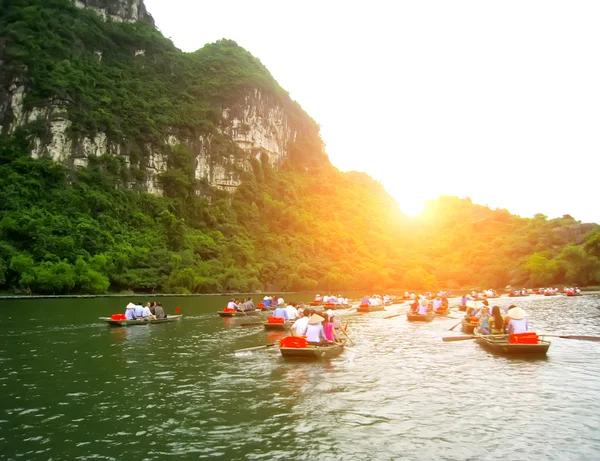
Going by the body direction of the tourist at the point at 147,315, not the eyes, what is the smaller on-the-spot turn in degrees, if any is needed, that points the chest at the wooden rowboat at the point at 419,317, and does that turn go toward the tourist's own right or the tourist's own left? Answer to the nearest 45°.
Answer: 0° — they already face it

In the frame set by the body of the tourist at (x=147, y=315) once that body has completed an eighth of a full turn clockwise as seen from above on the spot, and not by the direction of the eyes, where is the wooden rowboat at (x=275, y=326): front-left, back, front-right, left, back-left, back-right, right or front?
front

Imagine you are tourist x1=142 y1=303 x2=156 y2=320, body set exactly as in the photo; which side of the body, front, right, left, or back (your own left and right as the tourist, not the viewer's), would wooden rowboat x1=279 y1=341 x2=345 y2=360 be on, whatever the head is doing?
right

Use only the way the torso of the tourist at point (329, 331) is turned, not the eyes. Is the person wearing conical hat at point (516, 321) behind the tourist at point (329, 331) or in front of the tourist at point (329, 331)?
in front

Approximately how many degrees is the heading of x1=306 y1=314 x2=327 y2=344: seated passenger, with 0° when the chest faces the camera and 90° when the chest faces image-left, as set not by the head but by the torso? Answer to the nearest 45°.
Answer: approximately 225°

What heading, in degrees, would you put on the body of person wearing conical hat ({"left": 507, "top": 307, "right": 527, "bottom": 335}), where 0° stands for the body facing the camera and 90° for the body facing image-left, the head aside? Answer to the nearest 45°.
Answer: approximately 180°

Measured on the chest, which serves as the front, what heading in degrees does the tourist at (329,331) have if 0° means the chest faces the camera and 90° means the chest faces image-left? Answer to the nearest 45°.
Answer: approximately 225°

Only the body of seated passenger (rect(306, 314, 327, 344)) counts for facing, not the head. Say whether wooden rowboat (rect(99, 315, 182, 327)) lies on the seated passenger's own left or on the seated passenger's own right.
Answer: on the seated passenger's own left

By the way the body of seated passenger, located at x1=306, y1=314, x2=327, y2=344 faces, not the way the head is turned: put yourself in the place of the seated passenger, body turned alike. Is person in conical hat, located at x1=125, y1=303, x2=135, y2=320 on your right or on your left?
on your left

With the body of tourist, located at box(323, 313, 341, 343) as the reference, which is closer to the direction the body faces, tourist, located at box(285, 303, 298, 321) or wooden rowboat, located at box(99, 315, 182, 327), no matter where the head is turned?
the tourist

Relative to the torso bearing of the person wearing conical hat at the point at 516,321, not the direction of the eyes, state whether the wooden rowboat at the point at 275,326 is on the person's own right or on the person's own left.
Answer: on the person's own left

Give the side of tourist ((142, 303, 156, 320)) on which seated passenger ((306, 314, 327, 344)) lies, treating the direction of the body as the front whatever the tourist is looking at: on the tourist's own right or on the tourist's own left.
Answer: on the tourist's own right

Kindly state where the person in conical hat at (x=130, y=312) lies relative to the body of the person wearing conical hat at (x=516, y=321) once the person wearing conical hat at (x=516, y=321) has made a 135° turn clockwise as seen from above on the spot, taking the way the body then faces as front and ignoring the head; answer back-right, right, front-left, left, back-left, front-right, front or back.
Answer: back-right

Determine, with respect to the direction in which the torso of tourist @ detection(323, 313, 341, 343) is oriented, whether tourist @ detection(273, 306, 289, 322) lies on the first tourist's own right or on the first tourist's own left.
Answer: on the first tourist's own left
